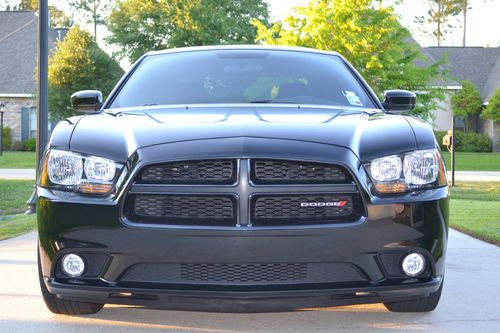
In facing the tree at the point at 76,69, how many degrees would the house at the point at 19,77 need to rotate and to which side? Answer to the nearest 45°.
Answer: approximately 45° to its left

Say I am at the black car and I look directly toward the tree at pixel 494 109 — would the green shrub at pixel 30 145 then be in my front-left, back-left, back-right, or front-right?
front-left

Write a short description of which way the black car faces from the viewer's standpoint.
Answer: facing the viewer

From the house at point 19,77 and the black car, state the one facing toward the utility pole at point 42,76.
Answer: the house

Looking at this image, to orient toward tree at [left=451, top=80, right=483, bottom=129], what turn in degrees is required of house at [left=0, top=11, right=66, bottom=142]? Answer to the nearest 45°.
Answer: approximately 90° to its left

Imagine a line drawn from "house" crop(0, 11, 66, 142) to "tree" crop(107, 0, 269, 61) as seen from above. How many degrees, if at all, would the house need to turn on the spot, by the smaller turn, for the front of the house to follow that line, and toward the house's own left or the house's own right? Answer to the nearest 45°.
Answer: approximately 90° to the house's own left

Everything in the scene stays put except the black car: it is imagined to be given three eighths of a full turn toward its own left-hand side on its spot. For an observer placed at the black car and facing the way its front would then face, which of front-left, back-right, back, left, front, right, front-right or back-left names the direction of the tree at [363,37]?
front-left

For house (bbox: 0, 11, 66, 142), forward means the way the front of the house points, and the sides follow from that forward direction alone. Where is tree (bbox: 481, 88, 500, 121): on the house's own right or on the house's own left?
on the house's own left

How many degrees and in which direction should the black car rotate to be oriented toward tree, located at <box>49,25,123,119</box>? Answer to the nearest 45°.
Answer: approximately 180°

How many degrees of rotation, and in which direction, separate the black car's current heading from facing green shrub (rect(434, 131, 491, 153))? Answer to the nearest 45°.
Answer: approximately 180°

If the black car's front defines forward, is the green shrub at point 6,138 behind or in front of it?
behind

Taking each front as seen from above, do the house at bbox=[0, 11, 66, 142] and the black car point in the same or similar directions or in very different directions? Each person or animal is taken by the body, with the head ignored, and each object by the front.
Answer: same or similar directions

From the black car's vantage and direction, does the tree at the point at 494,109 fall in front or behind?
behind

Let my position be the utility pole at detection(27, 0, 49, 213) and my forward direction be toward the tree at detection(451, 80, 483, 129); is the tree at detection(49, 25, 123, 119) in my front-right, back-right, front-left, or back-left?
front-left

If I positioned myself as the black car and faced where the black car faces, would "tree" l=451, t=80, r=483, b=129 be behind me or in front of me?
behind
